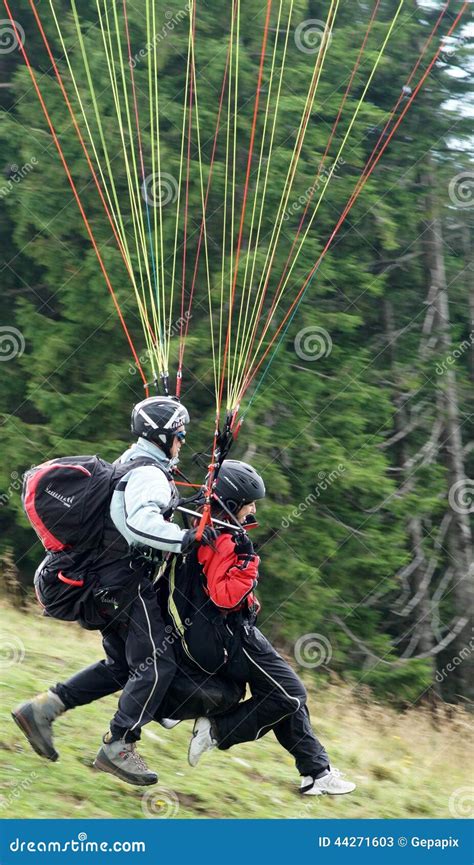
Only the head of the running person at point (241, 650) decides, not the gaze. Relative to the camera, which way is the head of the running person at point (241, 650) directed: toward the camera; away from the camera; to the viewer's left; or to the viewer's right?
to the viewer's right

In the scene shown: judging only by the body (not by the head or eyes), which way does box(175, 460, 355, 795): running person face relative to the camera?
to the viewer's right

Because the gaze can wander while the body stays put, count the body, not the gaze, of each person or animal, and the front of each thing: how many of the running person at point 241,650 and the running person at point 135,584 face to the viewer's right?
2

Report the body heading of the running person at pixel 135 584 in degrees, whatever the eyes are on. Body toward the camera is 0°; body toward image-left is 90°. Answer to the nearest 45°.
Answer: approximately 270°

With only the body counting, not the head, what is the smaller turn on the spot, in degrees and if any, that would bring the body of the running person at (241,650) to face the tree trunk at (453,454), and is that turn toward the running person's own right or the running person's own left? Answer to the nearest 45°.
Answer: approximately 90° to the running person's own left
